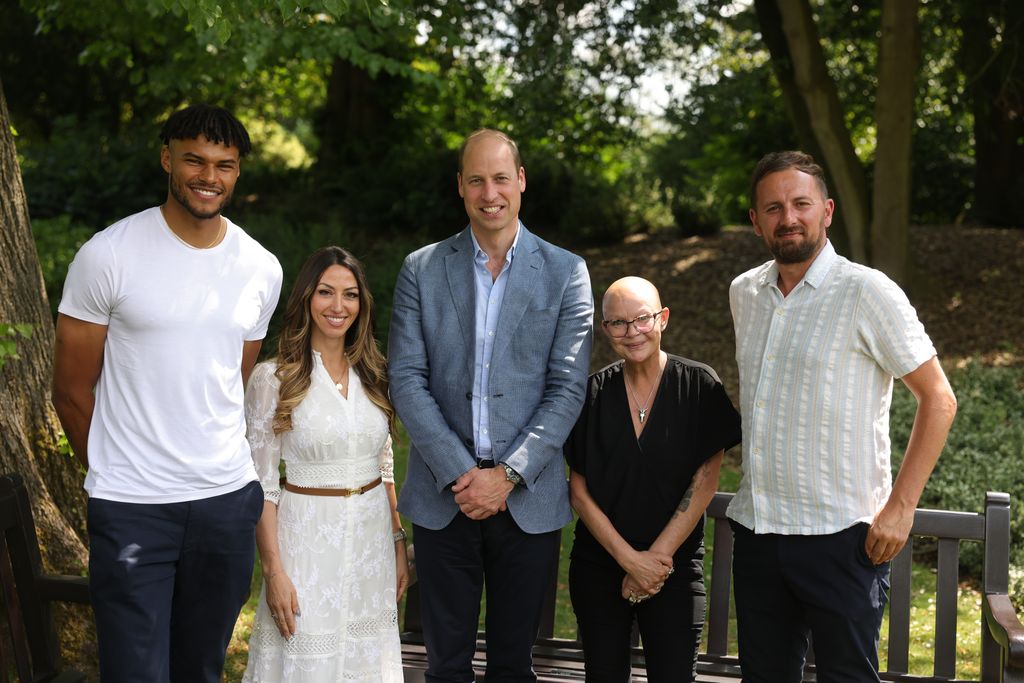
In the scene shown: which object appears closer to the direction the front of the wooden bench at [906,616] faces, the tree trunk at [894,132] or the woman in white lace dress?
the woman in white lace dress

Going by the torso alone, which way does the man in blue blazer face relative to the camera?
toward the camera

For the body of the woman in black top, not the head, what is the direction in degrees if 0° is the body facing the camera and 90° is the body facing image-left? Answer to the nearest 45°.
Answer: approximately 0°

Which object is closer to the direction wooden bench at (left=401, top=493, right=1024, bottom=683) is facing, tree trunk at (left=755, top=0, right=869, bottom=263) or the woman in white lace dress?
the woman in white lace dress

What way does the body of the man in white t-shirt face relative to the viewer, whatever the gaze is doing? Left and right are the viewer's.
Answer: facing the viewer and to the right of the viewer

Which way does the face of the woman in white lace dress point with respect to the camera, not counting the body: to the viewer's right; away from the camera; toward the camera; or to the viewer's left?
toward the camera

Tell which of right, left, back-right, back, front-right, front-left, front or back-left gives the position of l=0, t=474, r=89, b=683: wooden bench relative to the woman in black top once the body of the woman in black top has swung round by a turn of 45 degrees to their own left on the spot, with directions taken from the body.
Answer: back-right

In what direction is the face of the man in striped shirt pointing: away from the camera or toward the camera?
toward the camera

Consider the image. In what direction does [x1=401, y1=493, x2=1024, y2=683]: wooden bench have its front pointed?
toward the camera

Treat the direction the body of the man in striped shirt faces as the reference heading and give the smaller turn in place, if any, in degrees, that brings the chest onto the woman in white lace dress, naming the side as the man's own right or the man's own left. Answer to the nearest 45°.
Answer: approximately 45° to the man's own right

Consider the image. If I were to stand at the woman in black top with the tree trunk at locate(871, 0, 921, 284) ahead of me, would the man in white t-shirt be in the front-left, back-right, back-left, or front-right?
back-left

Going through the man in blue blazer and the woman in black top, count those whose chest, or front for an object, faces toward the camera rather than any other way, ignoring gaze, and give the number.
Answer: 2

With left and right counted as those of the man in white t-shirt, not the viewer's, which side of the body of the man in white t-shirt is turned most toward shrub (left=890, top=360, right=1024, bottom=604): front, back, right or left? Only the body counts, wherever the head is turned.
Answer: left

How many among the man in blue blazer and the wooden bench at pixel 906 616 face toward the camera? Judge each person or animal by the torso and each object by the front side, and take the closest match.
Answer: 2

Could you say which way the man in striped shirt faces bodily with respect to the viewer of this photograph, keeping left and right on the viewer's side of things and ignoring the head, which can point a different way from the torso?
facing the viewer and to the left of the viewer

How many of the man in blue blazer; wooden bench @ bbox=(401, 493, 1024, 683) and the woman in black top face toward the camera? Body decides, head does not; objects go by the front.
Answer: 3

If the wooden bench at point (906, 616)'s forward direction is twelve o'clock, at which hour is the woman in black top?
The woman in black top is roughly at 2 o'clock from the wooden bench.

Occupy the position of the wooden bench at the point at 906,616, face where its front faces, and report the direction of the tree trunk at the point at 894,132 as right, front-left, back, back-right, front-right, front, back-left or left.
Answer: back

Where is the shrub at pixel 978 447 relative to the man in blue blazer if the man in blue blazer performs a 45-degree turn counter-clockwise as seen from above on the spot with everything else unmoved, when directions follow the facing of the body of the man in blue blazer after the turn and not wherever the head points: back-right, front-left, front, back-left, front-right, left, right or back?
left
